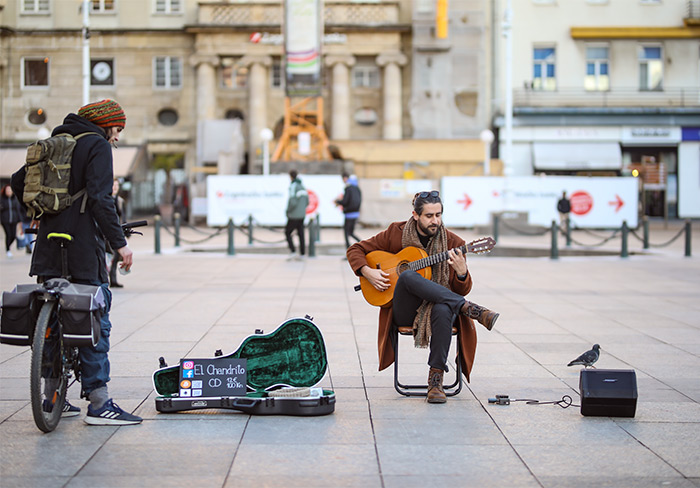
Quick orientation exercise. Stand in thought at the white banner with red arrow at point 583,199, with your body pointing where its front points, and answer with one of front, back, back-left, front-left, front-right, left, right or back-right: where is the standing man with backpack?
front

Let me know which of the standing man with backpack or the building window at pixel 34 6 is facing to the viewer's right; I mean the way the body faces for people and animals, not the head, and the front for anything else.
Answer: the standing man with backpack

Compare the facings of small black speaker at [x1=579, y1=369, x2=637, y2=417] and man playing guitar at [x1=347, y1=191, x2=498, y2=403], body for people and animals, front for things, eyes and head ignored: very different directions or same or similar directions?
same or similar directions

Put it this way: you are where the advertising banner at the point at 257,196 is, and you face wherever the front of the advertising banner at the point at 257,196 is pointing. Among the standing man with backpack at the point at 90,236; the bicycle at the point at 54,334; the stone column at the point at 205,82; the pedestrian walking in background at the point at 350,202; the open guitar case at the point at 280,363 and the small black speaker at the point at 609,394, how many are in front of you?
5

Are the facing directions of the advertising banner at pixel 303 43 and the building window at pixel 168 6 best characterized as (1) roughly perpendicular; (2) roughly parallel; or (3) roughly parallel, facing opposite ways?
roughly parallel

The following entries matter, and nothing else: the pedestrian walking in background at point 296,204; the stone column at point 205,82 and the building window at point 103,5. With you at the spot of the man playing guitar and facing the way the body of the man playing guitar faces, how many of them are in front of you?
0

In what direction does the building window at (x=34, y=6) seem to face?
toward the camera

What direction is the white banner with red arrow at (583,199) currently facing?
toward the camera

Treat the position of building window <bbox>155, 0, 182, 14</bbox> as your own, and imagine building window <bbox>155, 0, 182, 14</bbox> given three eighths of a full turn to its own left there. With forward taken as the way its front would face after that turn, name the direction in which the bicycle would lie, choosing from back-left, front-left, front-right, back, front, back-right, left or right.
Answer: back-right

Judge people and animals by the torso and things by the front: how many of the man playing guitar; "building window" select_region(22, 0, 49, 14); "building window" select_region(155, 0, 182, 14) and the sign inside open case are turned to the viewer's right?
0

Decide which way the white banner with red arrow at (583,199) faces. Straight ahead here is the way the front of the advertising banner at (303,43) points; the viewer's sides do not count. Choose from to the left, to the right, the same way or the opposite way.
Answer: the same way

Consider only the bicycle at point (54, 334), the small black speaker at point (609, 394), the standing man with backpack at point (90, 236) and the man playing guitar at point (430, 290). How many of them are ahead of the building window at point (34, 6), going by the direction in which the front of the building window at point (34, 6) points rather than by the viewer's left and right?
4

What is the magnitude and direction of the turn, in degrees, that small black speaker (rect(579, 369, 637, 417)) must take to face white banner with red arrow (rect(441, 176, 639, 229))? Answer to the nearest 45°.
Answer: approximately 180°

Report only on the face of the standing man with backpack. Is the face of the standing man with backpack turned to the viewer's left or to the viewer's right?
to the viewer's right

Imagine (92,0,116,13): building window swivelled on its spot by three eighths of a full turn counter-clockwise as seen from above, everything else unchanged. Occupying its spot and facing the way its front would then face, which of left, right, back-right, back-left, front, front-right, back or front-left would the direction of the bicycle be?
back-right

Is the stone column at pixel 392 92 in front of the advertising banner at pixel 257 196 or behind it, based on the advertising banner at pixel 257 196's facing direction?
behind

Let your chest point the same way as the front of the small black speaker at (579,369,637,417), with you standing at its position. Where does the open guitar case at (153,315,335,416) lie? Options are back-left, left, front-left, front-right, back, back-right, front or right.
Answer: right

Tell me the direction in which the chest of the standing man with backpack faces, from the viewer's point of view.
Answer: to the viewer's right

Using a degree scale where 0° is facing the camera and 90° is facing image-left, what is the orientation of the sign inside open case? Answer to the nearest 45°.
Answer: approximately 0°

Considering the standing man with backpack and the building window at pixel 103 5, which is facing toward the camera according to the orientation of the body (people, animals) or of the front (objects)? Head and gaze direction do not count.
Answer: the building window
